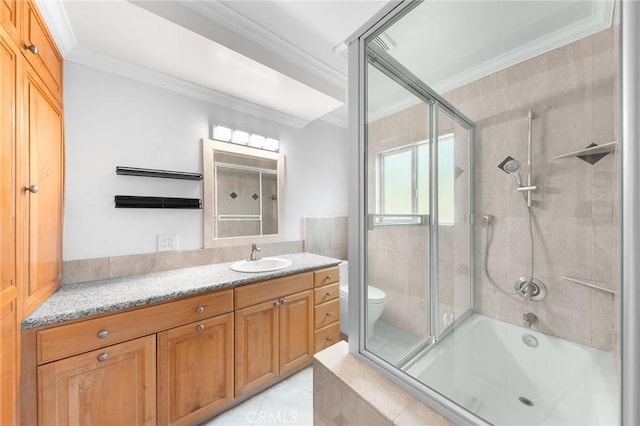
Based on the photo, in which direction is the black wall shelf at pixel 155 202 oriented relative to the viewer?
toward the camera

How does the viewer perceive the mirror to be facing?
facing the viewer and to the right of the viewer

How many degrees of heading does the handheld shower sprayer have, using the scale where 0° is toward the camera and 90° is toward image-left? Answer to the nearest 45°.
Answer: approximately 45°

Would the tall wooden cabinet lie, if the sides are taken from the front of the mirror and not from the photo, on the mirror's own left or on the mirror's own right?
on the mirror's own right

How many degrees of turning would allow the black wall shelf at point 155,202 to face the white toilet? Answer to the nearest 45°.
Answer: approximately 45° to its left

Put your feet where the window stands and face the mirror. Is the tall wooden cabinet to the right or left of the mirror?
left

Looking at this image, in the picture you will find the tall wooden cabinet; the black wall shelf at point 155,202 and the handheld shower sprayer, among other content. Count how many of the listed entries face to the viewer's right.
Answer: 1

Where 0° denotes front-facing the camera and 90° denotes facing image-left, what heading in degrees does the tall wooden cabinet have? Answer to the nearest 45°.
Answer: approximately 270°

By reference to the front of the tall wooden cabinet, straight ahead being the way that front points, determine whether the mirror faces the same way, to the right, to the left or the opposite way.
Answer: to the right
